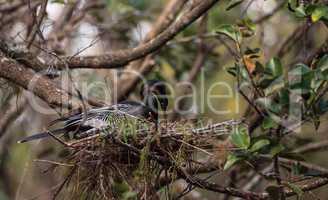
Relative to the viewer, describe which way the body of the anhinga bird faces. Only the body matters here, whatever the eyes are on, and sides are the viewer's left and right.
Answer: facing to the right of the viewer
